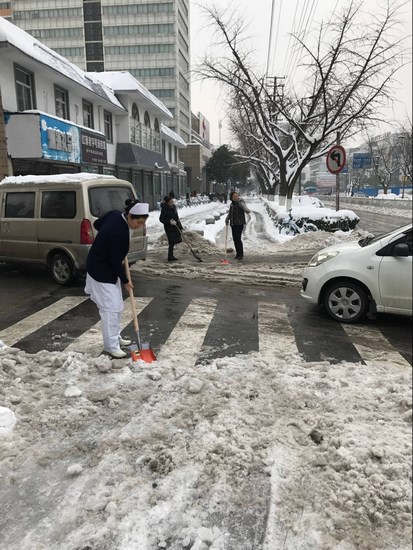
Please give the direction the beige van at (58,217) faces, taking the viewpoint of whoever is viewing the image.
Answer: facing away from the viewer and to the left of the viewer

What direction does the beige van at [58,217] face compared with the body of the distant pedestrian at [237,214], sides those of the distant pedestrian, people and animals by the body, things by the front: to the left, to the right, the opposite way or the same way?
to the right

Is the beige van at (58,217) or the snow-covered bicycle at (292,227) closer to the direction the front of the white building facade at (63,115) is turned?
the snow-covered bicycle

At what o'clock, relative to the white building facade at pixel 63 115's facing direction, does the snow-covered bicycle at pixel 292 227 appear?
The snow-covered bicycle is roughly at 12 o'clock from the white building facade.

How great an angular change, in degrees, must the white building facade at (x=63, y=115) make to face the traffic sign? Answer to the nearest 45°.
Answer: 0° — it already faces it

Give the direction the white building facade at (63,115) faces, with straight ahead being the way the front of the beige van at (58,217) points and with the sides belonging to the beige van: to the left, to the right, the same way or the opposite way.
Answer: the opposite way
